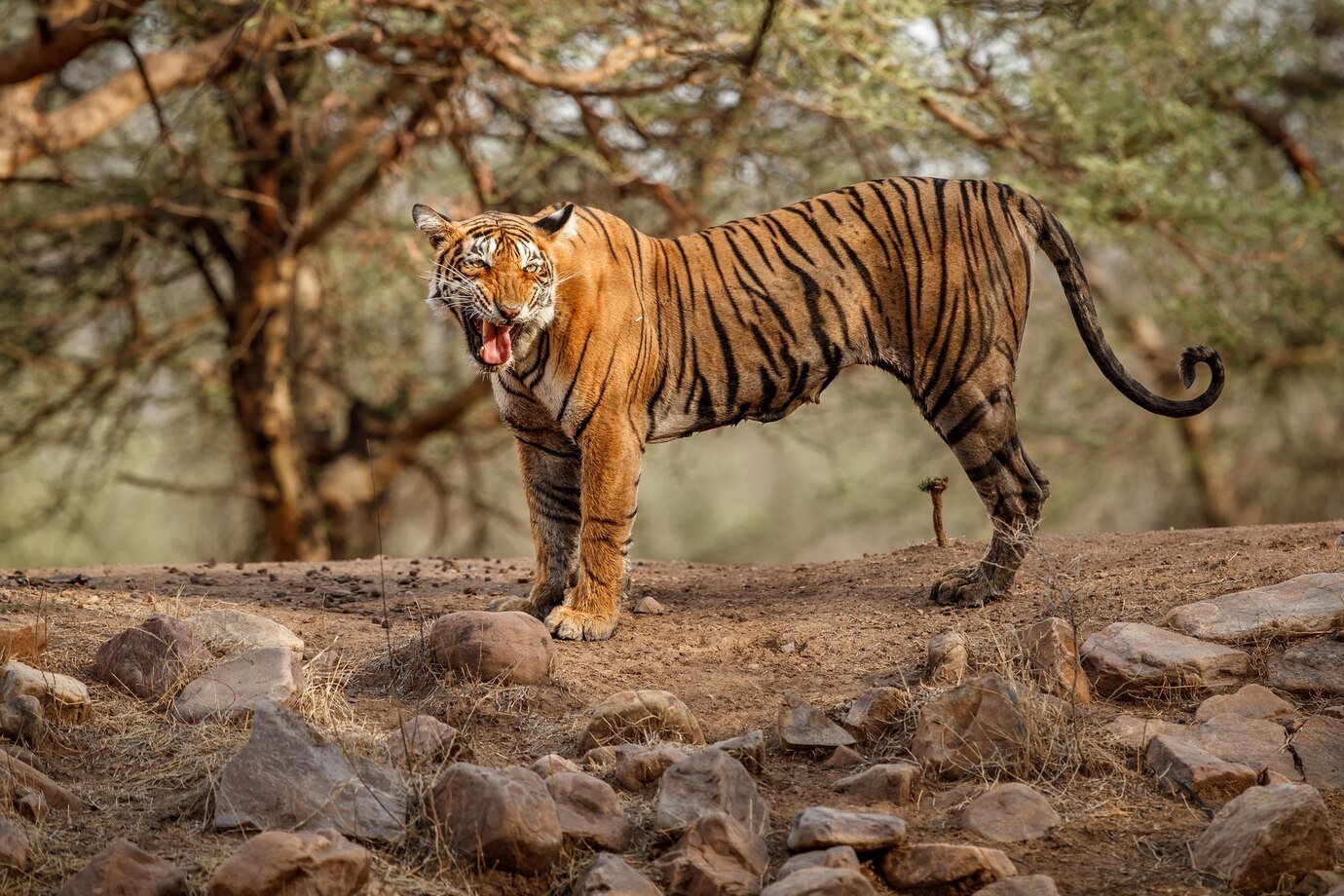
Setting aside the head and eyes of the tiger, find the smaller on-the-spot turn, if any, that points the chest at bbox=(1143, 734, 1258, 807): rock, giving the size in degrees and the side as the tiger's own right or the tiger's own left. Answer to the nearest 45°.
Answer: approximately 135° to the tiger's own left

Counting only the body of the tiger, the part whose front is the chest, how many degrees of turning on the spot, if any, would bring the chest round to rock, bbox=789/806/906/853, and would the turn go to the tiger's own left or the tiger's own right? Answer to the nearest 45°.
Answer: approximately 90° to the tiger's own left

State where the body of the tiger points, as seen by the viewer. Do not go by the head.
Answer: to the viewer's left

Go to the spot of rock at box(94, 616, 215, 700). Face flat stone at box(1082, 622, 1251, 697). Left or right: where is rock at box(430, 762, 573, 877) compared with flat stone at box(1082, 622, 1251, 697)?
right

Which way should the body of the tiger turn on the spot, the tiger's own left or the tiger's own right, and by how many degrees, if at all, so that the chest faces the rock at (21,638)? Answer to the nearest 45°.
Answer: approximately 45° to the tiger's own left

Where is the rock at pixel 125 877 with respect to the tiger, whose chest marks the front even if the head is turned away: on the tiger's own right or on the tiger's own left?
on the tiger's own left

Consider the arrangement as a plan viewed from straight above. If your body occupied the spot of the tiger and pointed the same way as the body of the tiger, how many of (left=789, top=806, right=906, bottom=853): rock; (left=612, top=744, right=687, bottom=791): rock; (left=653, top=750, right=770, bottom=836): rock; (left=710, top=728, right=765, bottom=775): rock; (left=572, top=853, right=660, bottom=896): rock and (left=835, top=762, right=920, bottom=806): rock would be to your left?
6

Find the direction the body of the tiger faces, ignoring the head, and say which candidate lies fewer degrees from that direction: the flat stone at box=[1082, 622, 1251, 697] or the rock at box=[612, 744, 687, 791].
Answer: the rock

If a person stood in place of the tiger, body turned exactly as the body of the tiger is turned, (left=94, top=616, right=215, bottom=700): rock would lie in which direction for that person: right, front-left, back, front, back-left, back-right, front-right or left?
front-left

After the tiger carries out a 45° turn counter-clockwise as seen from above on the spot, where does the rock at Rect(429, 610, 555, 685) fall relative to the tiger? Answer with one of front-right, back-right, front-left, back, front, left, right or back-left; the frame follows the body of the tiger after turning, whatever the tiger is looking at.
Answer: front

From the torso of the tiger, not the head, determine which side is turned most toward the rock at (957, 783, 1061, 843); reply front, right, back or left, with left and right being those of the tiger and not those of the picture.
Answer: left

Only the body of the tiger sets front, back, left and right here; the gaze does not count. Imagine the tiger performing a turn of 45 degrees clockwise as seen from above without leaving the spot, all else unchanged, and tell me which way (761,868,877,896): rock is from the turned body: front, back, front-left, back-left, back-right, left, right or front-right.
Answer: back-left

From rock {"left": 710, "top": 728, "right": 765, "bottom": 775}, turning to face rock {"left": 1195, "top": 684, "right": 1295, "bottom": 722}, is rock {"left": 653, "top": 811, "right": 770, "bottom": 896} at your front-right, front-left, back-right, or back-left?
back-right

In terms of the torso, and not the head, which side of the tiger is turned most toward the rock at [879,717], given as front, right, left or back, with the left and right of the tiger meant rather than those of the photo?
left

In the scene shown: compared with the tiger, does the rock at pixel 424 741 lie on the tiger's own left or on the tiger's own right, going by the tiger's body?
on the tiger's own left

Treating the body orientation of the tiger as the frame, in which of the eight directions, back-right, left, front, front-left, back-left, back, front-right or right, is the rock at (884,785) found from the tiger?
left
